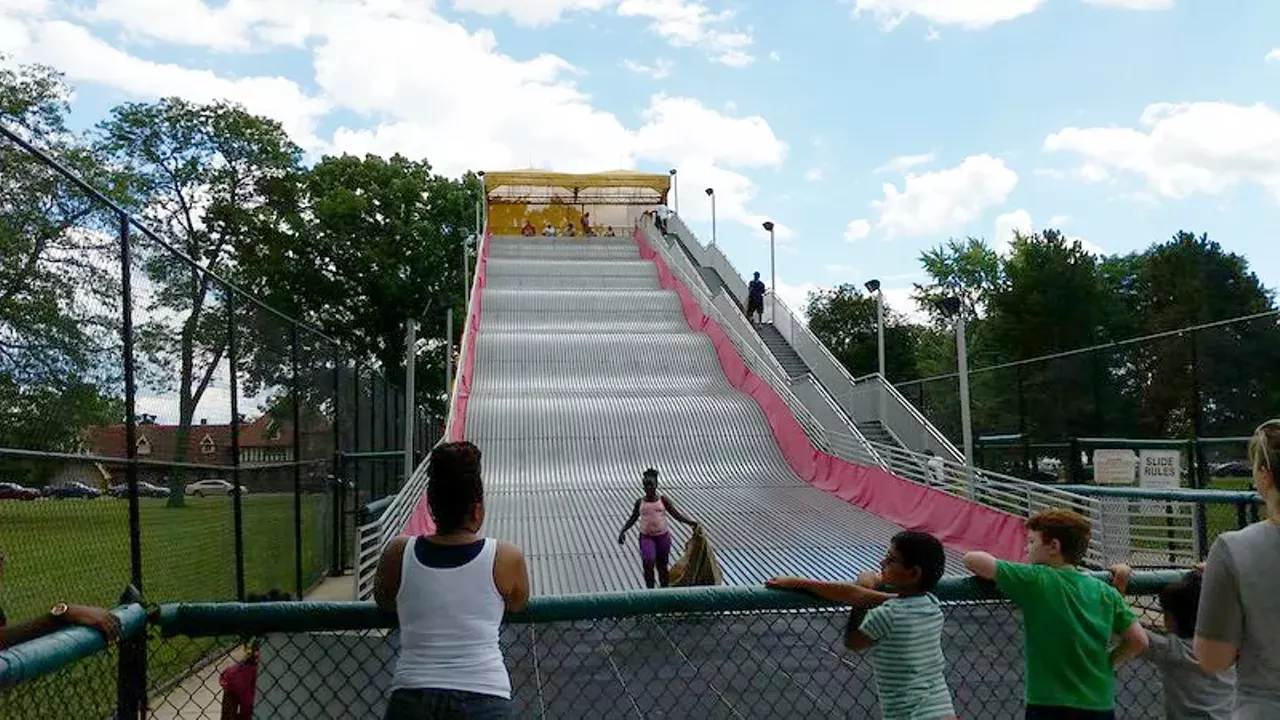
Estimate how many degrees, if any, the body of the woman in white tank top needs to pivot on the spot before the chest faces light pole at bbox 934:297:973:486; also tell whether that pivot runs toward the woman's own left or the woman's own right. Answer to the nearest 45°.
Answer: approximately 45° to the woman's own right

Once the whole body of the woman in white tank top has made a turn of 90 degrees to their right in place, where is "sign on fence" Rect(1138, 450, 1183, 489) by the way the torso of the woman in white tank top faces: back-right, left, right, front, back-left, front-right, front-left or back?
front-left

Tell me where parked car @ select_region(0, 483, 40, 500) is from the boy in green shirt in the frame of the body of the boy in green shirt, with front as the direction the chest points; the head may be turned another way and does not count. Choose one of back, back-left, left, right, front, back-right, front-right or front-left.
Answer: front-left

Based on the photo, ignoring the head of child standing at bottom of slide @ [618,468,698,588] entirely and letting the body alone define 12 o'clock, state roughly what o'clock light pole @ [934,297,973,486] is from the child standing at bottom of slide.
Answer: The light pole is roughly at 8 o'clock from the child standing at bottom of slide.

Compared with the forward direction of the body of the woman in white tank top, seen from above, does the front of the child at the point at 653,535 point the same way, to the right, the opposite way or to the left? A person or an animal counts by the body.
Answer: the opposite way

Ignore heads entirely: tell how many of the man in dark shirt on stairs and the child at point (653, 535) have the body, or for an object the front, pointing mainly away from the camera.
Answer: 1

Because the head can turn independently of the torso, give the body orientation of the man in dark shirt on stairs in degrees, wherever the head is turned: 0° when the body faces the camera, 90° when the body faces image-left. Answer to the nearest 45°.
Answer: approximately 180°

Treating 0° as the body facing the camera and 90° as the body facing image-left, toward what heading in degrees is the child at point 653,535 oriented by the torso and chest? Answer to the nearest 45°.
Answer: approximately 0°

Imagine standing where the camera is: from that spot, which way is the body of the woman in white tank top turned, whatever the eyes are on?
away from the camera

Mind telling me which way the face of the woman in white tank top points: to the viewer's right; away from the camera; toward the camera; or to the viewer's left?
away from the camera

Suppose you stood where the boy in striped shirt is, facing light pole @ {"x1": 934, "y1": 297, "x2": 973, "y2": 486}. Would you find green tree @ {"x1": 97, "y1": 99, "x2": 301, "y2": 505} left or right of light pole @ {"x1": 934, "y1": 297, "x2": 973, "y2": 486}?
left

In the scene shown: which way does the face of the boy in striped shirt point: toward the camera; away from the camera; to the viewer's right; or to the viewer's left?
to the viewer's left

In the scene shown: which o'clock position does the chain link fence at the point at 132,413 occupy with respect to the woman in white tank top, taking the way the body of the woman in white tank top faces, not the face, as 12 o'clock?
The chain link fence is roughly at 11 o'clock from the woman in white tank top.

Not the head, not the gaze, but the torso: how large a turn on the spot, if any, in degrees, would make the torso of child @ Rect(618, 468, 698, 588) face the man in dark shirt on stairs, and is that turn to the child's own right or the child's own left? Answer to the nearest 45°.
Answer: approximately 180°
